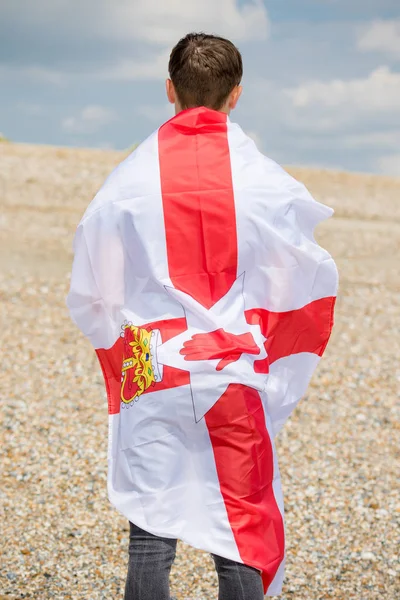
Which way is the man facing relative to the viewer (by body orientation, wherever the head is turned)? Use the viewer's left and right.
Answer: facing away from the viewer

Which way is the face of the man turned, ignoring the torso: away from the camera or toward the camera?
away from the camera
